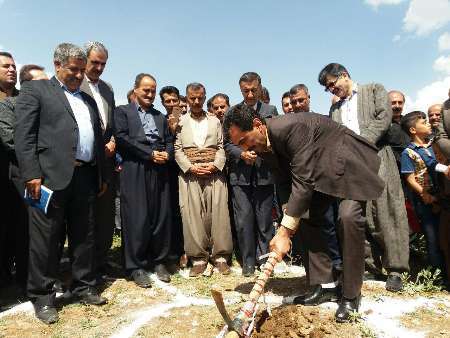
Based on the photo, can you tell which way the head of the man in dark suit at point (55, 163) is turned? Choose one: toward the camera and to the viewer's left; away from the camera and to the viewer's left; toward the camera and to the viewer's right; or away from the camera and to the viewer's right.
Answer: toward the camera and to the viewer's right

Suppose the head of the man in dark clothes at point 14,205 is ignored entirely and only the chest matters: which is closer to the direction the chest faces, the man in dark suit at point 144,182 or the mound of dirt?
the mound of dirt

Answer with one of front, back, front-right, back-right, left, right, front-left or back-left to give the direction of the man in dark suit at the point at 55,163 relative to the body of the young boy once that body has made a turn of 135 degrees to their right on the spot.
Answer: front-left

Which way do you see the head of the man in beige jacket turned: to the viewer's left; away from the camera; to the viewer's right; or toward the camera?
toward the camera

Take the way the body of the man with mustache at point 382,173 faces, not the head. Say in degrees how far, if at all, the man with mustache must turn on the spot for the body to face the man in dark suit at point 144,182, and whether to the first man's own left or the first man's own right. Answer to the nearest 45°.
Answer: approximately 45° to the first man's own right

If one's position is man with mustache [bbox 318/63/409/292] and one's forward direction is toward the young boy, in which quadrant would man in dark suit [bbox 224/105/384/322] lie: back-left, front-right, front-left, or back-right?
back-right

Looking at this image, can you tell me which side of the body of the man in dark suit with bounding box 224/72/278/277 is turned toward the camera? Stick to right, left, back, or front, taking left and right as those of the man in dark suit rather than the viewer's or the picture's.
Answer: front

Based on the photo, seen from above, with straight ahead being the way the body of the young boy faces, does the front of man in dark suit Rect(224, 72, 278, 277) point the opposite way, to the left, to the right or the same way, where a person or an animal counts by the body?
the same way

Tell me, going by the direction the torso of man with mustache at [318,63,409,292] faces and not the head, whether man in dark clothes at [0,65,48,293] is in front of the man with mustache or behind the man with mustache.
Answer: in front

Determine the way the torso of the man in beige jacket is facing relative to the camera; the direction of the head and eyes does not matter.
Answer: toward the camera

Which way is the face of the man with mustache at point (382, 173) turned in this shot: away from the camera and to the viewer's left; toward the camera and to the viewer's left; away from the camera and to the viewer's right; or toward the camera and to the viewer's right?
toward the camera and to the viewer's left

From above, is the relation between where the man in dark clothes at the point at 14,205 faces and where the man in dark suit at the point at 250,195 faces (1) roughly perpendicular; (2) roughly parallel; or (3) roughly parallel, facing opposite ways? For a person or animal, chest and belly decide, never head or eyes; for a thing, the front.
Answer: roughly perpendicular

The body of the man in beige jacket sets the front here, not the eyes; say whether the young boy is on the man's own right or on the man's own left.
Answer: on the man's own left

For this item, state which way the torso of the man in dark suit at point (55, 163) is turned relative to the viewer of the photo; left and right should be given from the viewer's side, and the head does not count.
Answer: facing the viewer and to the right of the viewer

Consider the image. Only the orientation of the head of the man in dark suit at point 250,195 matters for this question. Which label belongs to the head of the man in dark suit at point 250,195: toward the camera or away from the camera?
toward the camera

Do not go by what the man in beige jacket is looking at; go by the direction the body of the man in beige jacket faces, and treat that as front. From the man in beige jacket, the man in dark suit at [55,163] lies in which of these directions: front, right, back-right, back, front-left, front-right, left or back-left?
front-right

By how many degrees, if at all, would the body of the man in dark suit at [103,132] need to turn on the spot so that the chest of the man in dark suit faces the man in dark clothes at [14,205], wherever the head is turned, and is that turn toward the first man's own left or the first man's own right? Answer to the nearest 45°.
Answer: approximately 90° to the first man's own right

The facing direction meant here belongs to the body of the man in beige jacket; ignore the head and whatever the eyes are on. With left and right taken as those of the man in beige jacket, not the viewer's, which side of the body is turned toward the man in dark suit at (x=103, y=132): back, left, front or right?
right
